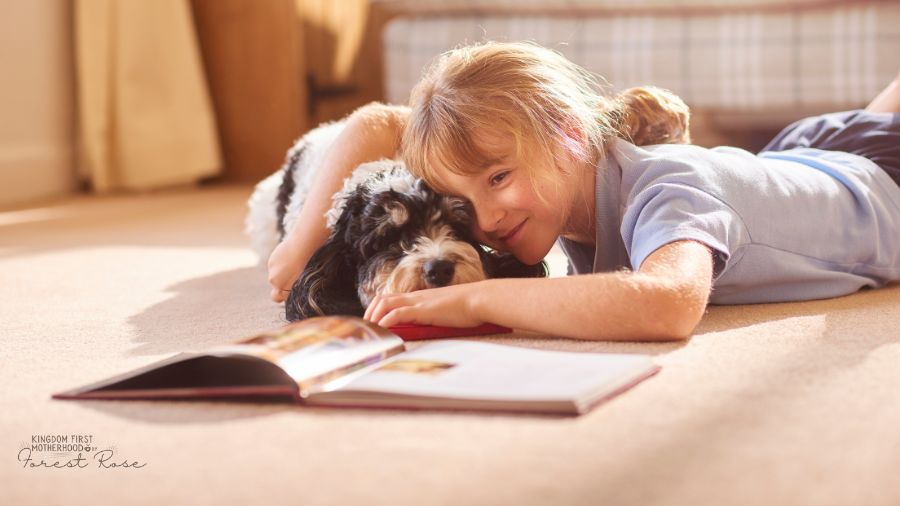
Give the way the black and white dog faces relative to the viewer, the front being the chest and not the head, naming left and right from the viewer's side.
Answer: facing the viewer and to the right of the viewer
